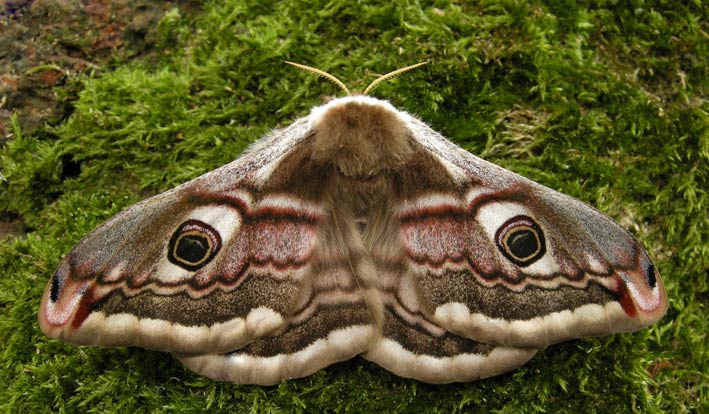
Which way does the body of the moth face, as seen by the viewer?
away from the camera
